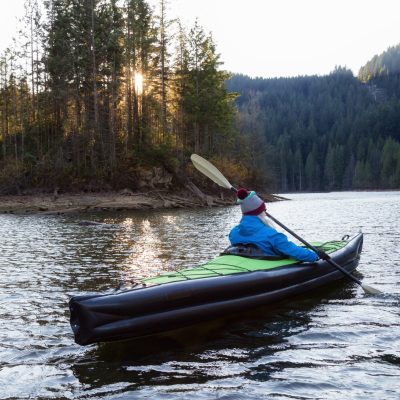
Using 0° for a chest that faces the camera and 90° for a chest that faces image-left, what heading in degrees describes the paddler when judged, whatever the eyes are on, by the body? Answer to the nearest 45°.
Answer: approximately 225°
